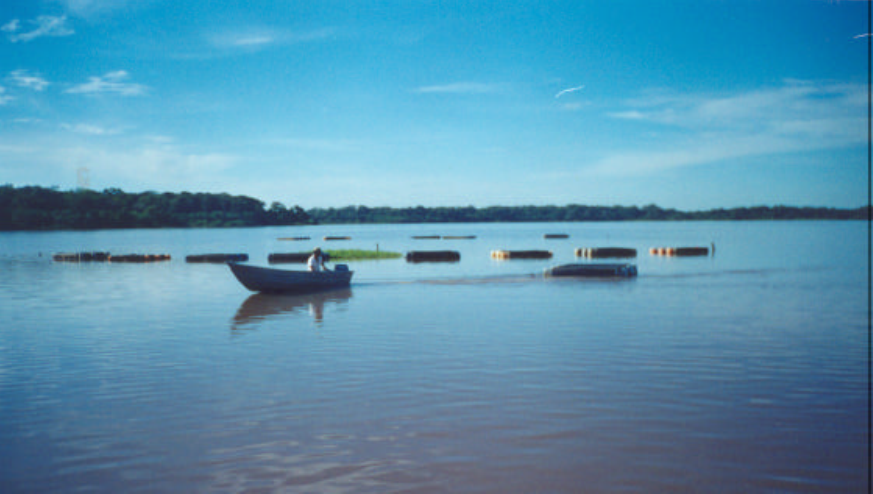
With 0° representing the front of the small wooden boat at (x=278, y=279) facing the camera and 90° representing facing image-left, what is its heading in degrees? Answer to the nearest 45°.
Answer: approximately 90°

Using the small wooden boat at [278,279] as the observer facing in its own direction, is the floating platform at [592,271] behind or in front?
behind
